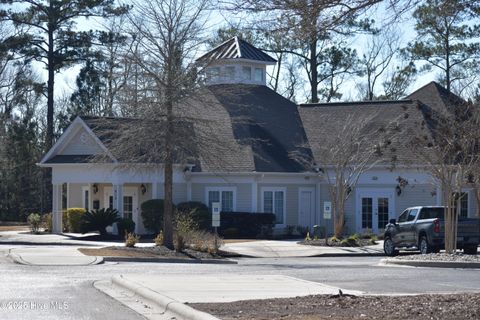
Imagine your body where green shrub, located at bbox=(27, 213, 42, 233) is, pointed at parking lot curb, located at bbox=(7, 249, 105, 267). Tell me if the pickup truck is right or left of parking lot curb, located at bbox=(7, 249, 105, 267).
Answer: left

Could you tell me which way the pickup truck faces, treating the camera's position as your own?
facing away from the viewer and to the left of the viewer

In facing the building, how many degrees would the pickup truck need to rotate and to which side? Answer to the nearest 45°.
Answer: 0° — it already faces it
